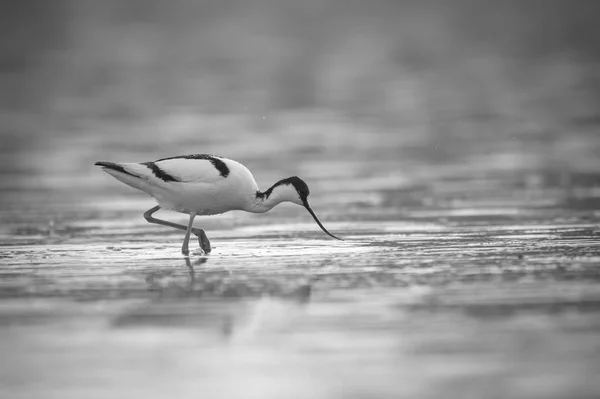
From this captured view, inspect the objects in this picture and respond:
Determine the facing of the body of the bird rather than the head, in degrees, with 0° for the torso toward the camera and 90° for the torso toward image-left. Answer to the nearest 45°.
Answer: approximately 270°
